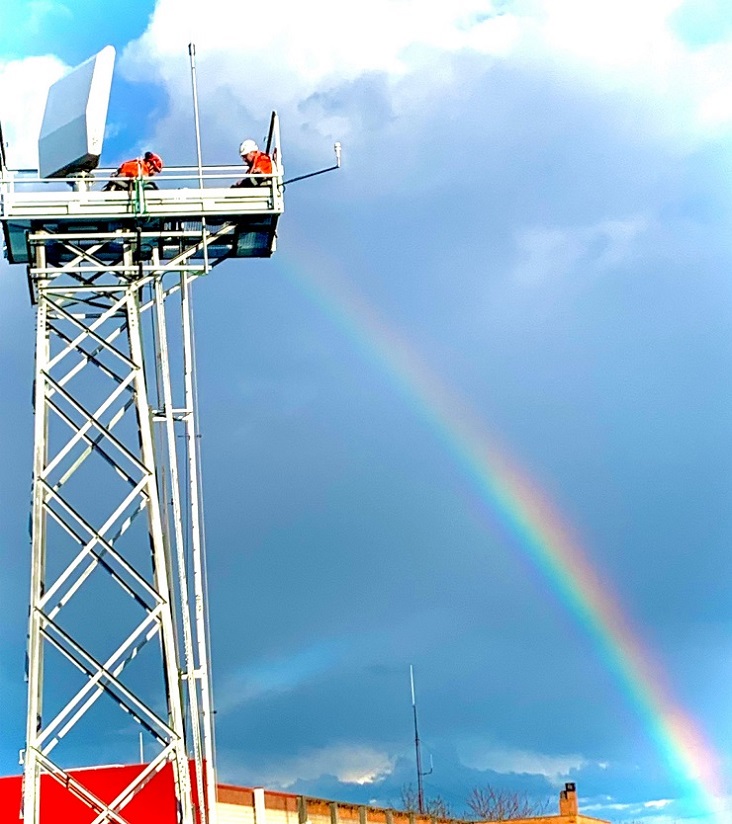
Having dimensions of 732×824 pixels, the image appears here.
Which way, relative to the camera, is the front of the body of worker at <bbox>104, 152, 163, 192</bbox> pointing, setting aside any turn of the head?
to the viewer's right

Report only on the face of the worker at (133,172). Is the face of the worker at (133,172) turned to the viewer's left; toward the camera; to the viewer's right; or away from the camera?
to the viewer's right
